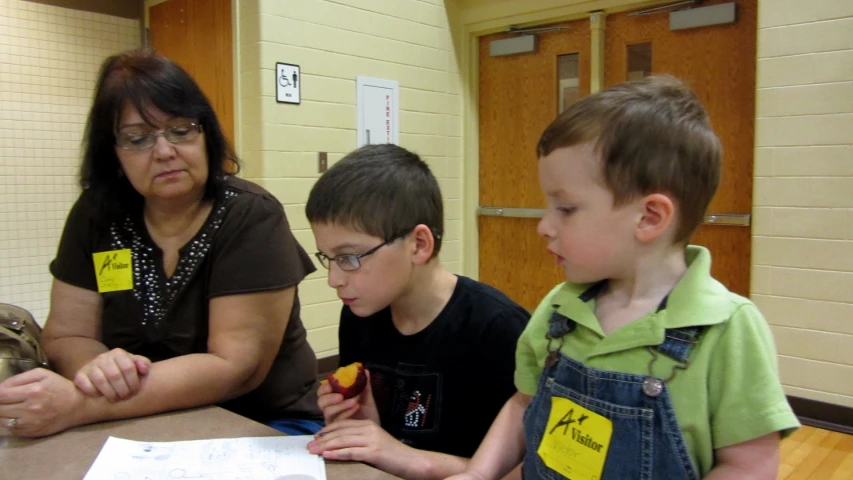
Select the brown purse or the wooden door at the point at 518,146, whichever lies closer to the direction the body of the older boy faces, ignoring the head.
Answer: the brown purse

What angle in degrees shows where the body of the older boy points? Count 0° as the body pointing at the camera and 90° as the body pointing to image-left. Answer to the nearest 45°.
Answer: approximately 45°

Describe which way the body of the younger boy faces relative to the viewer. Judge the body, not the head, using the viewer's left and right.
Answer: facing the viewer and to the left of the viewer

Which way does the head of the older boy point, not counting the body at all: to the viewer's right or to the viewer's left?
to the viewer's left

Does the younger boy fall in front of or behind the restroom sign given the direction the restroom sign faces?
in front

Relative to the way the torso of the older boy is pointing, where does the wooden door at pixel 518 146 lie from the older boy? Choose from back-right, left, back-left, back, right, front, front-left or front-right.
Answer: back-right

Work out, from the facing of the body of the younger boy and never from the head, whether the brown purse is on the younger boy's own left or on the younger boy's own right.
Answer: on the younger boy's own right

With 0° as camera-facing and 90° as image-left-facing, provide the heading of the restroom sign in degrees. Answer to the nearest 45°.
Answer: approximately 315°

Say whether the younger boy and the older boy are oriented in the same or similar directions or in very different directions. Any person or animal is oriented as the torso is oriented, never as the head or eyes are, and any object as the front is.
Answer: same or similar directions

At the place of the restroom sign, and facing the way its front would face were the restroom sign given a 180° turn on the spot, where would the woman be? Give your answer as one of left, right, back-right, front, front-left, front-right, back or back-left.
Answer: back-left

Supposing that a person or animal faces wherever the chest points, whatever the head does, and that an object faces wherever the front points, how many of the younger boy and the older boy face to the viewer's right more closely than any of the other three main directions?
0

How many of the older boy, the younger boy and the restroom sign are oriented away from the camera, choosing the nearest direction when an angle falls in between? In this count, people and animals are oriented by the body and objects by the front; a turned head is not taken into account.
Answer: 0
